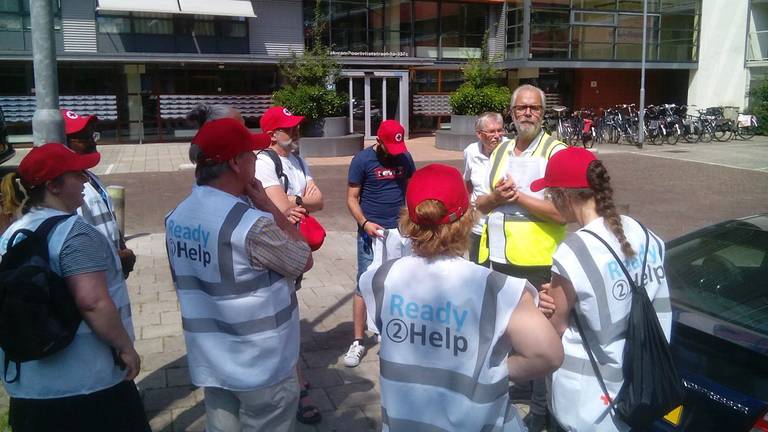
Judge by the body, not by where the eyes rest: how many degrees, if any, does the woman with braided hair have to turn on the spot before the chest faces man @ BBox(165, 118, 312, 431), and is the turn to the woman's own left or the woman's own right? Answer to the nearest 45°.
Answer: approximately 45° to the woman's own left

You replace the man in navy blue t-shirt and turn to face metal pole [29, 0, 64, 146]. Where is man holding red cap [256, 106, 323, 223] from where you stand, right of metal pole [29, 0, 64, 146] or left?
left

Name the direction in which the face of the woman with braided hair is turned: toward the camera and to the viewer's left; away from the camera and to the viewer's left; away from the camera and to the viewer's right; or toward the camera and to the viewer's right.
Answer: away from the camera and to the viewer's left

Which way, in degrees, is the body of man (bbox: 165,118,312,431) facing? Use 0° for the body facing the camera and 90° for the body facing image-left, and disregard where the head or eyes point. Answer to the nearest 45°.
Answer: approximately 225°

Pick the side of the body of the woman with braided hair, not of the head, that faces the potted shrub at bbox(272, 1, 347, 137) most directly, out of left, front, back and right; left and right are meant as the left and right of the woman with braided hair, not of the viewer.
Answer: front

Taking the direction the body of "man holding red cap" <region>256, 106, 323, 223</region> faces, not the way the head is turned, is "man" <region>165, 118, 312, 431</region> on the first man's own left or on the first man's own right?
on the first man's own right

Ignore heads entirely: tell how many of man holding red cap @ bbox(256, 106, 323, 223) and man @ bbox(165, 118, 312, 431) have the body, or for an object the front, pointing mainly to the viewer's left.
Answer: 0

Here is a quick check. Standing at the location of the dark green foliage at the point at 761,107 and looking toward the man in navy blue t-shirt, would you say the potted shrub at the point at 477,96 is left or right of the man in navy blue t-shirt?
right

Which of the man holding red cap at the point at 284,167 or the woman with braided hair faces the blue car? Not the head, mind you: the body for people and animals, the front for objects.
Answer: the man holding red cap

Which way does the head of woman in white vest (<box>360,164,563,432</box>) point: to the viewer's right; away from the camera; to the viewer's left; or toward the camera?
away from the camera

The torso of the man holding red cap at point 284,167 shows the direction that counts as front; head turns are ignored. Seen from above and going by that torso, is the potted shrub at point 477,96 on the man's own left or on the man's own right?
on the man's own left

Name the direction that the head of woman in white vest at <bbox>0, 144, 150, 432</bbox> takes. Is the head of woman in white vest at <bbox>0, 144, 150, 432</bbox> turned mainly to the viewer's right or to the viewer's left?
to the viewer's right

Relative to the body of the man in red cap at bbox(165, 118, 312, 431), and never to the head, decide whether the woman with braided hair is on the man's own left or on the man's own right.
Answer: on the man's own right

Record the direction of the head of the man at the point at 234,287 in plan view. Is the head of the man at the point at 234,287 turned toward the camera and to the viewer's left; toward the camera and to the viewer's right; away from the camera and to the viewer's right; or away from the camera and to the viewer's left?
away from the camera and to the viewer's right
